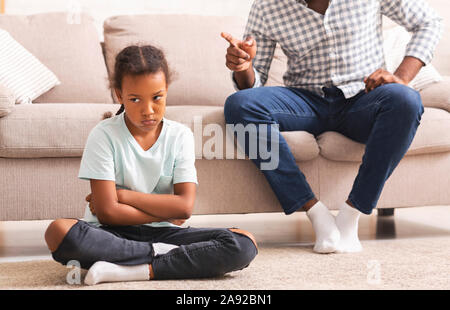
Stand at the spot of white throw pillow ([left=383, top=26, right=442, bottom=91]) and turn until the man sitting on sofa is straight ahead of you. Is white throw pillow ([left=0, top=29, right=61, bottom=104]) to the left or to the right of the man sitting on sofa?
right

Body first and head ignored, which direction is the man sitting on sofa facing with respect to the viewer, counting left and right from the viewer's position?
facing the viewer

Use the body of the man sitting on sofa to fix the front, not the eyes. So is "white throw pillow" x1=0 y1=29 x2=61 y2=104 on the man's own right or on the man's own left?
on the man's own right

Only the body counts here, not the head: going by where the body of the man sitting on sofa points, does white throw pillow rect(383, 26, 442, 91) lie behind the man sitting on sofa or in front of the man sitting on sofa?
behind
